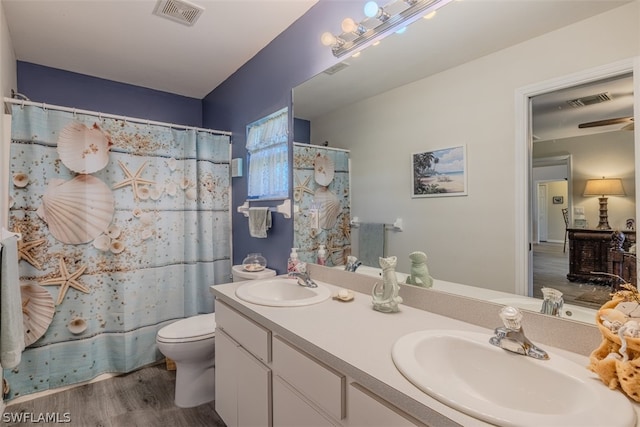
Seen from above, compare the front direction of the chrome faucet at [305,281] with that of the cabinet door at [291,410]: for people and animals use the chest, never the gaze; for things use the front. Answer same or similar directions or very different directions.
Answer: same or similar directions

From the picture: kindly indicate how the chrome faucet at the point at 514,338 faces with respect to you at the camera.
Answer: facing the viewer and to the left of the viewer

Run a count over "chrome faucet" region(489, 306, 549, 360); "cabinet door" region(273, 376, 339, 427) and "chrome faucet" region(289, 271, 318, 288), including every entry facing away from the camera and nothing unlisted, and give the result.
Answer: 0

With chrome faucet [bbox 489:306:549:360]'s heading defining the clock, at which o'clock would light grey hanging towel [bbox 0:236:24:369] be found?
The light grey hanging towel is roughly at 1 o'clock from the chrome faucet.

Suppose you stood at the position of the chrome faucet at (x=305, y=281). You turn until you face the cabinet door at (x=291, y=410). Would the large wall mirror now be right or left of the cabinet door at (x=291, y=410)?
left

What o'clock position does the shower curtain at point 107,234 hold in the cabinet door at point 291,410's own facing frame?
The shower curtain is roughly at 3 o'clock from the cabinet door.

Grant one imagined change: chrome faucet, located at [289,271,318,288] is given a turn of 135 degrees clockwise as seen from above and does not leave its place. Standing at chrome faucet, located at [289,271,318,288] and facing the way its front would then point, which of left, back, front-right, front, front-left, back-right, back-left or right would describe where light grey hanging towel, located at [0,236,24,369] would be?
left

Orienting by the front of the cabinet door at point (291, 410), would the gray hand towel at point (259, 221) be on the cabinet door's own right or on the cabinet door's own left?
on the cabinet door's own right

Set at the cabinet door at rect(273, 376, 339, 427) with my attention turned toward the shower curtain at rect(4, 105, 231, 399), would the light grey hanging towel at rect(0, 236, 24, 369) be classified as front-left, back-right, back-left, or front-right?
front-left

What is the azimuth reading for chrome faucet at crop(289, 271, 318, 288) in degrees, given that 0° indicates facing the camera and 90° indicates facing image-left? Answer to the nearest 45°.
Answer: approximately 45°

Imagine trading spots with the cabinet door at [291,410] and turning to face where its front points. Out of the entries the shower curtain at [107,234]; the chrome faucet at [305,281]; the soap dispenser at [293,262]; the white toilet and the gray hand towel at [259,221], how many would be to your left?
0

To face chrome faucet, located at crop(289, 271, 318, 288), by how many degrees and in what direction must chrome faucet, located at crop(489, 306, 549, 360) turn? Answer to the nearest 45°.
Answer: approximately 45° to its right

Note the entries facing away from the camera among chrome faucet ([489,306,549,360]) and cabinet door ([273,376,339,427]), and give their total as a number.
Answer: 0

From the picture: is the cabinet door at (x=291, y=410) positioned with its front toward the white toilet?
no

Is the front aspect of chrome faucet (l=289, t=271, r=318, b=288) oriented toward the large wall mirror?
no

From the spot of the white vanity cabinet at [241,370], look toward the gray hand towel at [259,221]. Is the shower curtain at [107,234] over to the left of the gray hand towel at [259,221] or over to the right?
left

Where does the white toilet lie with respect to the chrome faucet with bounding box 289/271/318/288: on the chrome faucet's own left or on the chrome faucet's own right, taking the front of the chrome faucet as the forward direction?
on the chrome faucet's own right
